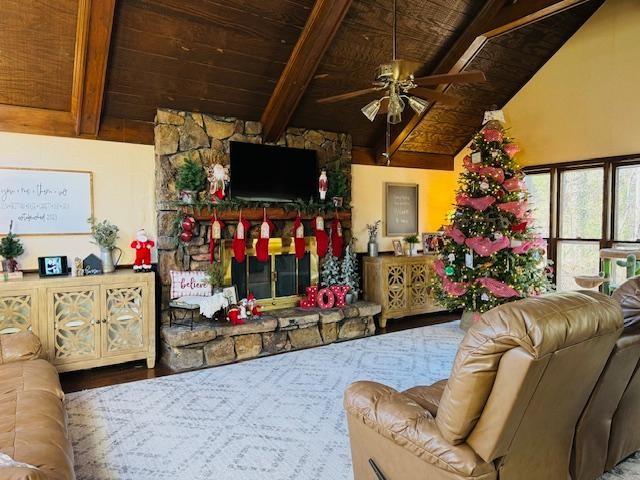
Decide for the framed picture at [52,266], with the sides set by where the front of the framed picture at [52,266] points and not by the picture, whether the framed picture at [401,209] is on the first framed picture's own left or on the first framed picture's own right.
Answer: on the first framed picture's own left

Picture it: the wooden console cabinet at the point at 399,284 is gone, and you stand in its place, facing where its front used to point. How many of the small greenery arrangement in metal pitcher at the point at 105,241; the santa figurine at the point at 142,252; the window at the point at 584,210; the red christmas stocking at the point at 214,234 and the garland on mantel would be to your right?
4

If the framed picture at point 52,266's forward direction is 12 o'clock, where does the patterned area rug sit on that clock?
The patterned area rug is roughly at 11 o'clock from the framed picture.

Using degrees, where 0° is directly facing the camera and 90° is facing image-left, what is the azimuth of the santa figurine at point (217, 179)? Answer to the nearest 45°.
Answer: approximately 0°

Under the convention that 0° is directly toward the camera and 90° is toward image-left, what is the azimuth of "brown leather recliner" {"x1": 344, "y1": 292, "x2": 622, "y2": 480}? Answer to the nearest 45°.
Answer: approximately 135°

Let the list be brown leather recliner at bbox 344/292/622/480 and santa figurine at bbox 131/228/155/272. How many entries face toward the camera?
1

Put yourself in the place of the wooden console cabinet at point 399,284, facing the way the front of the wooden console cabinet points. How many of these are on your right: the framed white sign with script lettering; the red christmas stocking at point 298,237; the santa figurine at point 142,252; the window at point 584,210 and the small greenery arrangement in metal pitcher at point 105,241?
4

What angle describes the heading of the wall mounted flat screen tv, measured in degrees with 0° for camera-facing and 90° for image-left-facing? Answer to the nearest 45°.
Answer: approximately 315°

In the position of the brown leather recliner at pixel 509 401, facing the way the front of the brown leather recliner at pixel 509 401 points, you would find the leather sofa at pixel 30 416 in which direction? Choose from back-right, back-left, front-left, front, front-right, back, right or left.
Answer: front-left
